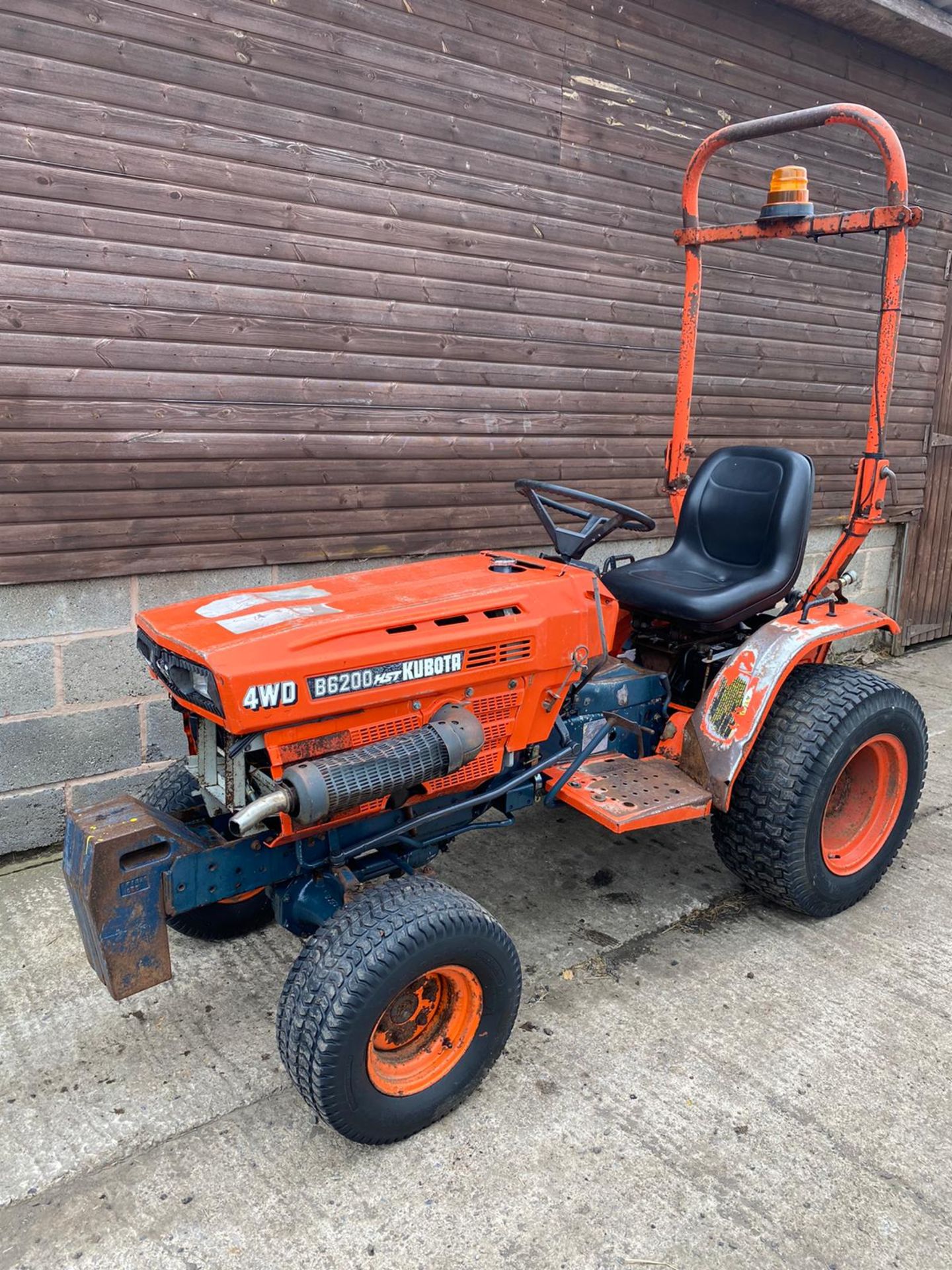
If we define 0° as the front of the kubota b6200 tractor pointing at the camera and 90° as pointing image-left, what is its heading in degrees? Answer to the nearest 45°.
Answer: approximately 45°
